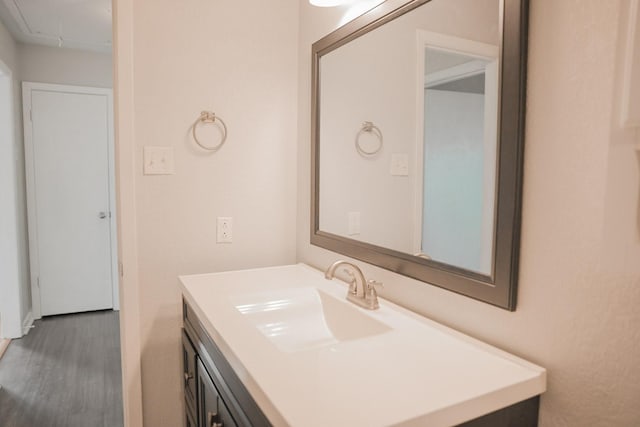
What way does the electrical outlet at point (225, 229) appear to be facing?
toward the camera

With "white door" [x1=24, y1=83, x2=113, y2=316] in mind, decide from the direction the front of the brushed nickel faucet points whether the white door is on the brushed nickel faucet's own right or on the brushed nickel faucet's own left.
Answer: on the brushed nickel faucet's own right

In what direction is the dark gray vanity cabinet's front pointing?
to the viewer's left

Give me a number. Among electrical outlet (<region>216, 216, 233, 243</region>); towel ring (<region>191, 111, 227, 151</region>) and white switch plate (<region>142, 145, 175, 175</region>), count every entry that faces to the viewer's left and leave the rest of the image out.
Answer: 0

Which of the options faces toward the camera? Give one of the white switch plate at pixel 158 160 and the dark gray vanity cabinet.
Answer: the white switch plate

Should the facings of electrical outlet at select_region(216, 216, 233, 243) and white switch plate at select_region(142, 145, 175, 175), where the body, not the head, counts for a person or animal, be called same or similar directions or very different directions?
same or similar directions

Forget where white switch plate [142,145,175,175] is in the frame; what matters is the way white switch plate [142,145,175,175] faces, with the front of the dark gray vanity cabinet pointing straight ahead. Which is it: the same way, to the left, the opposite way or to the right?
to the left

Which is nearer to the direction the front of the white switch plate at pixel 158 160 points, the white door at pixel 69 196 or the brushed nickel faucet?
the brushed nickel faucet

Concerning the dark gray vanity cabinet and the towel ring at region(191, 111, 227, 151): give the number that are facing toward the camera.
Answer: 1

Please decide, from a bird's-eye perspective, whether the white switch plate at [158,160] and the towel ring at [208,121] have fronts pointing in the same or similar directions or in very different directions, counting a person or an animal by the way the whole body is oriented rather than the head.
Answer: same or similar directions

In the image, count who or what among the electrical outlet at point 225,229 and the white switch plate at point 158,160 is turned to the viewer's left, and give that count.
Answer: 0

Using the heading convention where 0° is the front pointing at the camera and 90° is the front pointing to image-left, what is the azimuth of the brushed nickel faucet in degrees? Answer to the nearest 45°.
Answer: approximately 45°

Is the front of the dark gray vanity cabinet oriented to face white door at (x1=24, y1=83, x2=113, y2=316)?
no

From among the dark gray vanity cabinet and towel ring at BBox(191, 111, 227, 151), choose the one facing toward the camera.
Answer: the towel ring

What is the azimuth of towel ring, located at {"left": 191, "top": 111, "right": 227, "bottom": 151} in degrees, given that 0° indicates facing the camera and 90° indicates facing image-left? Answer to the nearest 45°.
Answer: approximately 0°

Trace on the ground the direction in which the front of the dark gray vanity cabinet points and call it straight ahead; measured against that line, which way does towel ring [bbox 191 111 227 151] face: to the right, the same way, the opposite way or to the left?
to the left
